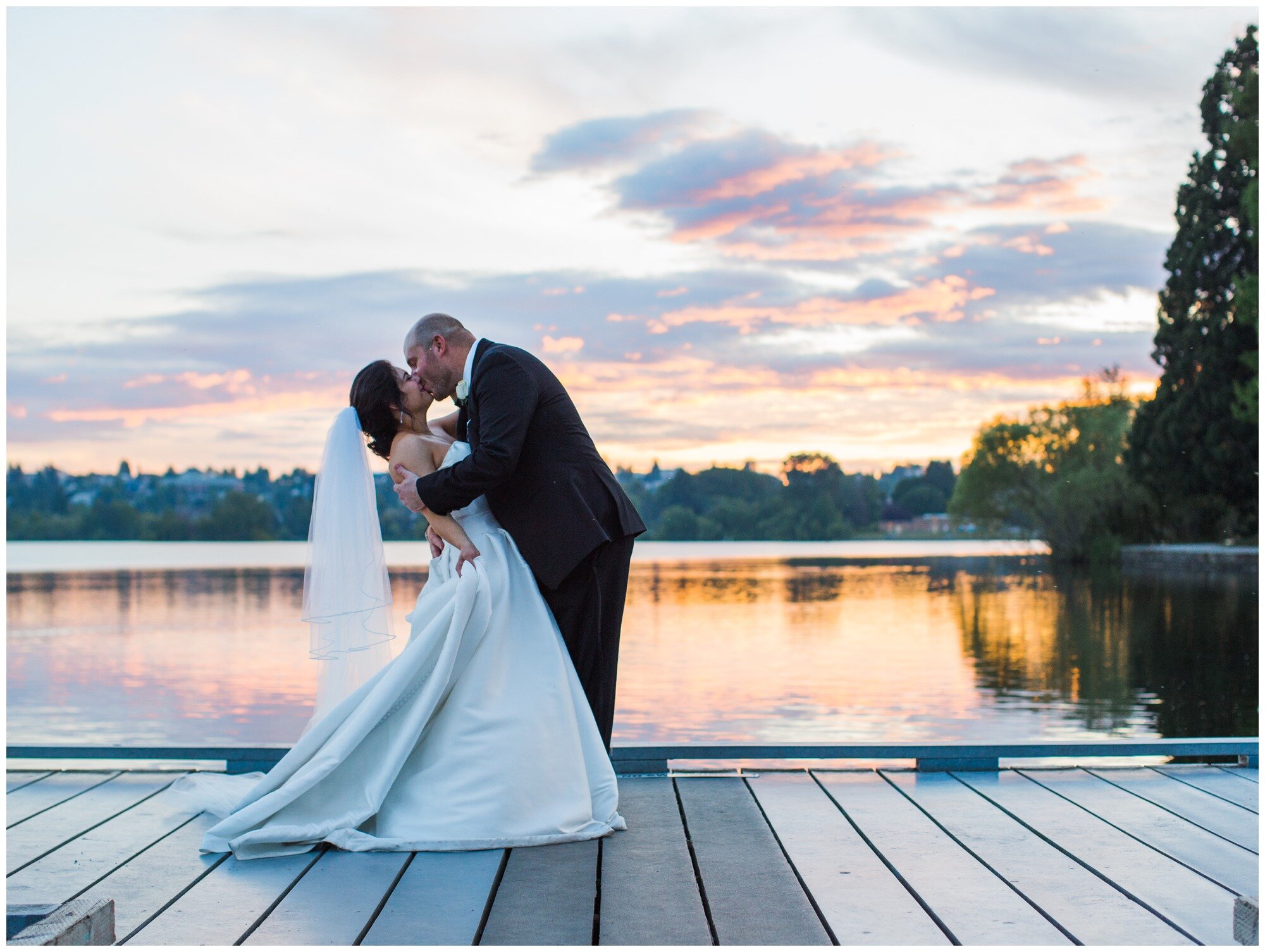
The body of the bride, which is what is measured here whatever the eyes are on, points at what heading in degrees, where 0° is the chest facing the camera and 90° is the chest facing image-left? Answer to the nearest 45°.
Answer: approximately 270°

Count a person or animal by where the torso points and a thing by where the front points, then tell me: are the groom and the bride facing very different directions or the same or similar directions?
very different directions

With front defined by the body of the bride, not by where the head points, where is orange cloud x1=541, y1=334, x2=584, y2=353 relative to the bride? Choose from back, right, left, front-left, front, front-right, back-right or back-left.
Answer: left

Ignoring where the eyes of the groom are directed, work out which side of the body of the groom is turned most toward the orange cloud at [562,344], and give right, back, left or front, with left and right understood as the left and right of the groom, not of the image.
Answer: right

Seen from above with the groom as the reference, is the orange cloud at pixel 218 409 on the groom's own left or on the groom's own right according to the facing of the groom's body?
on the groom's own right

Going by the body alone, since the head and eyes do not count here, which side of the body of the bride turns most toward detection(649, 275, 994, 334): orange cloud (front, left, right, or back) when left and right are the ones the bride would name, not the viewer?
left

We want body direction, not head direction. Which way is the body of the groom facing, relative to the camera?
to the viewer's left

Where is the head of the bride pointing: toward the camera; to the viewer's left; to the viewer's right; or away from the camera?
to the viewer's right

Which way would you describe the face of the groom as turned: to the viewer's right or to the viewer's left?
to the viewer's left
